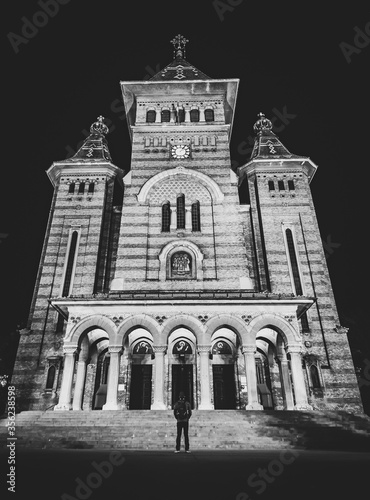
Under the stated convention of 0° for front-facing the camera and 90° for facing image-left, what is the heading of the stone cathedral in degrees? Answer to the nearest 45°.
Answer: approximately 0°
